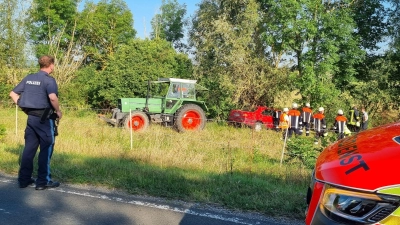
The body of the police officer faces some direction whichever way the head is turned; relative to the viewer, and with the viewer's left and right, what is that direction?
facing away from the viewer and to the right of the viewer

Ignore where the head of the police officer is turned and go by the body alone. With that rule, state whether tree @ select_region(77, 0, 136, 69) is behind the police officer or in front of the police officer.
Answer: in front

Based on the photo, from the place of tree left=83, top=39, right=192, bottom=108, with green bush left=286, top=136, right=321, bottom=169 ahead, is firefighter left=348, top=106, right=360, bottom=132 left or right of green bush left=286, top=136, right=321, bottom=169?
left

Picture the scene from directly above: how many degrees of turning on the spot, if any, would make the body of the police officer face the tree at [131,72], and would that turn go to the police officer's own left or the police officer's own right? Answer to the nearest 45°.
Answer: approximately 45° to the police officer's own left

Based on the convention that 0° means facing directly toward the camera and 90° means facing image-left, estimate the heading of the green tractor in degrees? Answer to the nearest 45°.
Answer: approximately 90°

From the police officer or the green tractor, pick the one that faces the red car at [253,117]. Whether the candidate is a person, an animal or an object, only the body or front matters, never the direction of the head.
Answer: the police officer

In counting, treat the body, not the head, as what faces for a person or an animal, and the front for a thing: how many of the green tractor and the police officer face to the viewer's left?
1

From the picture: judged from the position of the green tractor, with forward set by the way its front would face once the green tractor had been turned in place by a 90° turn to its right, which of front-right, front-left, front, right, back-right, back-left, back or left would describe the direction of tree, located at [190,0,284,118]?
front-right

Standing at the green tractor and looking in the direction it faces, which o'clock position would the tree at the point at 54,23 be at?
The tree is roughly at 2 o'clock from the green tractor.

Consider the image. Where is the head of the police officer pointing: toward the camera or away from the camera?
away from the camera

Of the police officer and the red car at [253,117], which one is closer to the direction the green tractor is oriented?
the police officer

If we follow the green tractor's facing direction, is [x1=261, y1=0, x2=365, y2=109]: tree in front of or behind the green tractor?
behind
